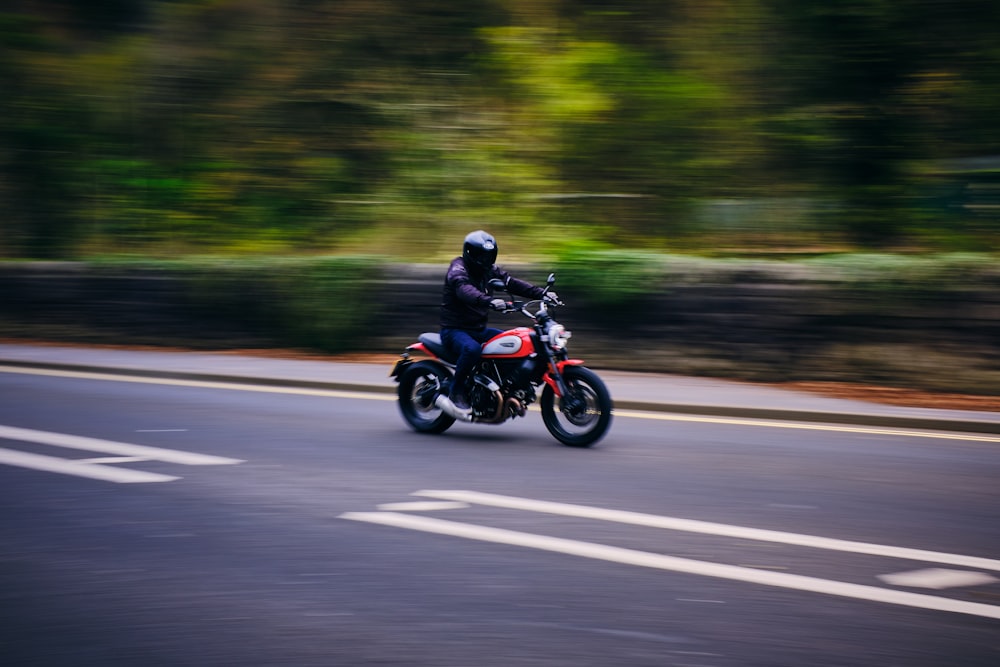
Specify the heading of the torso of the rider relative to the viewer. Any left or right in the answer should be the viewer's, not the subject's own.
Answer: facing the viewer and to the right of the viewer

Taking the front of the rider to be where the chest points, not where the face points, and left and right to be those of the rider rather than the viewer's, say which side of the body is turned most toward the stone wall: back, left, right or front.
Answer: left

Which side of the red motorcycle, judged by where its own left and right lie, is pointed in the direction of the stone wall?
left
